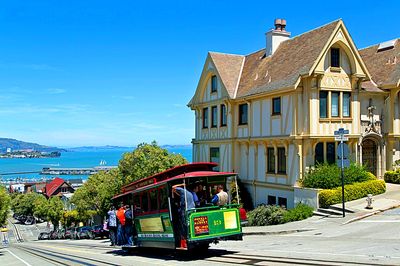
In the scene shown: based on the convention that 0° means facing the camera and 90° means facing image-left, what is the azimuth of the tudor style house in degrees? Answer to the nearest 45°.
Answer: approximately 315°

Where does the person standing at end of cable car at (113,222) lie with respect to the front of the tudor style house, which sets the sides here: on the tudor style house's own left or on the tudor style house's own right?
on the tudor style house's own right

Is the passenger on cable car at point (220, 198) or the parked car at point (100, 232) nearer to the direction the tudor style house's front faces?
the passenger on cable car

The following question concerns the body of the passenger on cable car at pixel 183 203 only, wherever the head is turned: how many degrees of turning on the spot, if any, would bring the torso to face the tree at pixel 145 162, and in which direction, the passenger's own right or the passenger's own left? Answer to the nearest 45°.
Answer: approximately 90° to the passenger's own right

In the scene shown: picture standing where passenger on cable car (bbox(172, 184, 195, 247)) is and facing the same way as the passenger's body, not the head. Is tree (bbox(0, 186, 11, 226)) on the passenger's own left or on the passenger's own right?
on the passenger's own right
